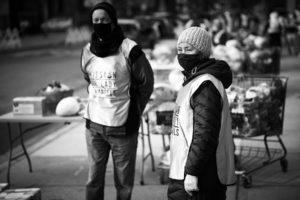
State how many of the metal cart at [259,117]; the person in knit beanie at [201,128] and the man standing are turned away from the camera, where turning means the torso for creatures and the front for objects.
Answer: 0

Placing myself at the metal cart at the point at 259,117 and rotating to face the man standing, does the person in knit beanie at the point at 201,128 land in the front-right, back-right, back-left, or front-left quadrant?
front-left

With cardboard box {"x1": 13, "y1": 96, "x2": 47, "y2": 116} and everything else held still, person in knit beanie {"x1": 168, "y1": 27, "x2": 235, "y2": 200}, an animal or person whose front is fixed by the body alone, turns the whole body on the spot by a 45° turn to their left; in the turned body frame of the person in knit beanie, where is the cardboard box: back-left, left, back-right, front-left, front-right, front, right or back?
right

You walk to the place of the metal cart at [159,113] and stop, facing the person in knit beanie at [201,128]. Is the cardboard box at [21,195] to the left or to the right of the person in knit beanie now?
right

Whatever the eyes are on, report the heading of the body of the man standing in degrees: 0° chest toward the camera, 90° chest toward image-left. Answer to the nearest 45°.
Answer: approximately 45°

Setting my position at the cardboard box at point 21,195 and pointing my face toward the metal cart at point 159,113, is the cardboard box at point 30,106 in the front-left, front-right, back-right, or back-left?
front-left

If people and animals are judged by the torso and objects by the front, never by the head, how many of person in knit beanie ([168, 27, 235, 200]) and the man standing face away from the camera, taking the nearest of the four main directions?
0

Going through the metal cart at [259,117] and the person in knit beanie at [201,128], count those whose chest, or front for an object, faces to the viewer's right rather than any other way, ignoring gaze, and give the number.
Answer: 0

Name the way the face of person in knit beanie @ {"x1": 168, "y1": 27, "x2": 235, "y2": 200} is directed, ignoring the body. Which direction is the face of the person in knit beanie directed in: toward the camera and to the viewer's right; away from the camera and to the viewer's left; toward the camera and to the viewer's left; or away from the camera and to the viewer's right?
toward the camera and to the viewer's left
